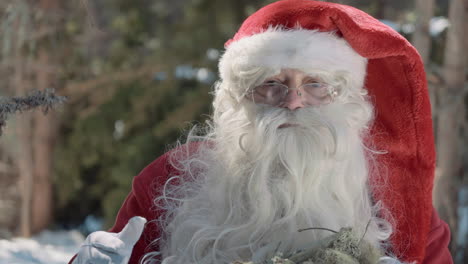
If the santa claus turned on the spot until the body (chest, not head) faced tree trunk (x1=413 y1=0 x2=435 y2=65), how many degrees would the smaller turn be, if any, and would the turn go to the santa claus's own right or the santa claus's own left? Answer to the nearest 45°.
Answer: approximately 135° to the santa claus's own left

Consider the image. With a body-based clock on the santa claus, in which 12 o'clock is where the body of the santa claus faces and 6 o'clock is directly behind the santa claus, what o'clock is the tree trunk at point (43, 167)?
The tree trunk is roughly at 5 o'clock from the santa claus.

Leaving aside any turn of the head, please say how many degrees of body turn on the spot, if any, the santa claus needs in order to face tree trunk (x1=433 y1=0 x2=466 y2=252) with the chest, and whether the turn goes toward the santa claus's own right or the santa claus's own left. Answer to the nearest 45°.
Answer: approximately 135° to the santa claus's own left

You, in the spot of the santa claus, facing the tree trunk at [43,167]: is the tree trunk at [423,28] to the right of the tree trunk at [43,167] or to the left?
right

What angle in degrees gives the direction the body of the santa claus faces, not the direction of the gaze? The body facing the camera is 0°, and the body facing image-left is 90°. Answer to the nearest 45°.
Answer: approximately 0°
